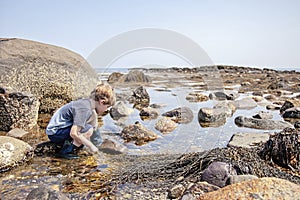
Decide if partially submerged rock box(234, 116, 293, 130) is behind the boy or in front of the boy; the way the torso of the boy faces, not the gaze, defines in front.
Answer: in front

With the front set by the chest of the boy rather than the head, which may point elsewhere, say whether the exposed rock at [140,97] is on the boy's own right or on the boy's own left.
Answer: on the boy's own left

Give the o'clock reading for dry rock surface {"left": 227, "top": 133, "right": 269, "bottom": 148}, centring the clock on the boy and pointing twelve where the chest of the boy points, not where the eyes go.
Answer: The dry rock surface is roughly at 12 o'clock from the boy.

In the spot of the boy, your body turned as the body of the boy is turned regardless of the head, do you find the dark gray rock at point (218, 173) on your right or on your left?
on your right

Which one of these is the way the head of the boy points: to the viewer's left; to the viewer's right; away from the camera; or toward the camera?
to the viewer's right

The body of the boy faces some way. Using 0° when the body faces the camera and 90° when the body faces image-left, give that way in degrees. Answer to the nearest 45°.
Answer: approximately 270°

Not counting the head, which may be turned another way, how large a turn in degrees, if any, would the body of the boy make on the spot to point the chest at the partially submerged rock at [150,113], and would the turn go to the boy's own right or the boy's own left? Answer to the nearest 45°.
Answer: approximately 45° to the boy's own left
